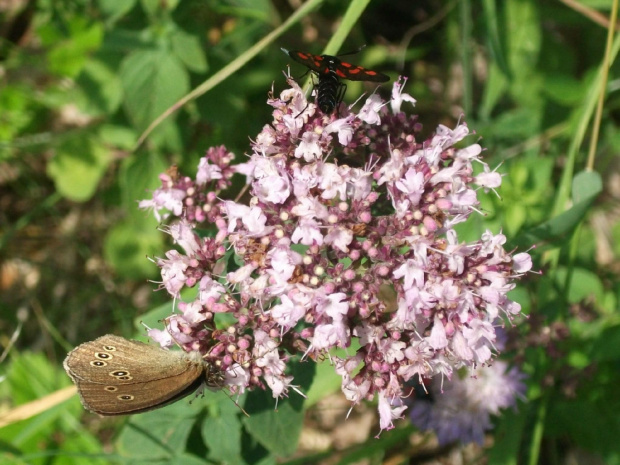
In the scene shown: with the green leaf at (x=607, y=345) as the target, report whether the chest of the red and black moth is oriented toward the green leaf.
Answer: no

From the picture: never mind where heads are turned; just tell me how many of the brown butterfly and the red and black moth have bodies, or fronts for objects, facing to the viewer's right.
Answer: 1

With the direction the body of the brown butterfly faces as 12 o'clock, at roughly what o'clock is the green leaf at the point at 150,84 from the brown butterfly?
The green leaf is roughly at 9 o'clock from the brown butterfly.

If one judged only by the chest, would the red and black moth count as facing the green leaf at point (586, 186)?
no

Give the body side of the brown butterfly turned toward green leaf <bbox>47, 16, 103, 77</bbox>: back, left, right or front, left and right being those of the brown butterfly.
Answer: left

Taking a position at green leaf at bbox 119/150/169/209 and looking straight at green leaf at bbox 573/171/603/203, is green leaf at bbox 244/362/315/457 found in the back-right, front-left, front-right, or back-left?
front-right

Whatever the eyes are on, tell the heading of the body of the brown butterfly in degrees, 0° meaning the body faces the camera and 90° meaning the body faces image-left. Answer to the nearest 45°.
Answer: approximately 270°

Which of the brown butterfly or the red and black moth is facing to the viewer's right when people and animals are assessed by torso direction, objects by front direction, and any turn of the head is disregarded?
the brown butterfly
